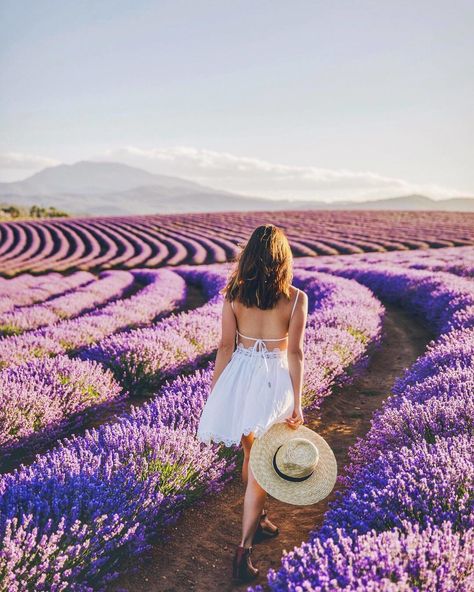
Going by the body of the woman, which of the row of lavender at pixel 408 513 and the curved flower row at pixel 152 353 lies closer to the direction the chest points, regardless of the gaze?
the curved flower row

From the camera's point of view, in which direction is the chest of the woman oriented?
away from the camera

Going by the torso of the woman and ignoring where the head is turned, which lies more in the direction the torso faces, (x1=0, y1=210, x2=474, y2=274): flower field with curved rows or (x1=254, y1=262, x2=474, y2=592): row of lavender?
the flower field with curved rows

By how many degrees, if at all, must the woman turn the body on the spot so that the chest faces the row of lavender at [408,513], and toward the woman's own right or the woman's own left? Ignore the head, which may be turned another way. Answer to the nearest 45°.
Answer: approximately 135° to the woman's own right
